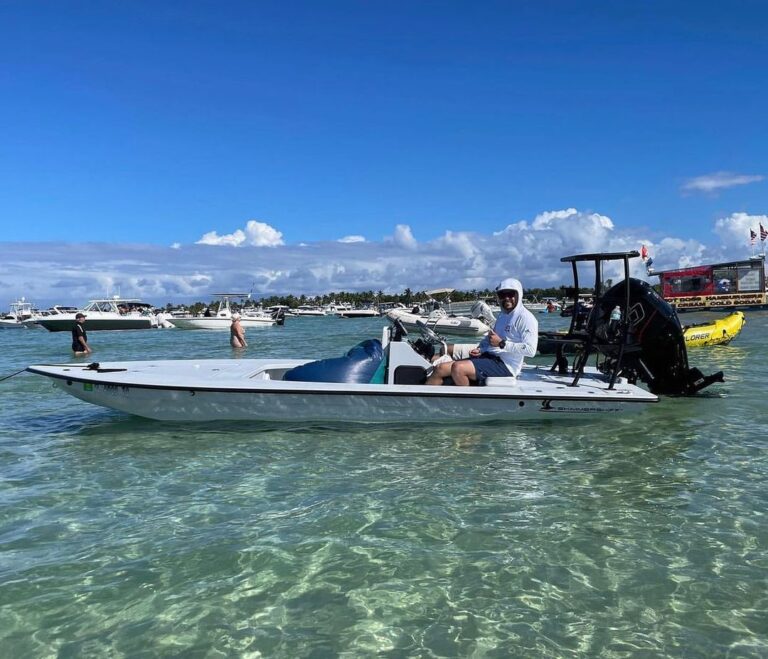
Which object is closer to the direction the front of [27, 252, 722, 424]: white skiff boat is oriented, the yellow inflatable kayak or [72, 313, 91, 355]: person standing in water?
the person standing in water

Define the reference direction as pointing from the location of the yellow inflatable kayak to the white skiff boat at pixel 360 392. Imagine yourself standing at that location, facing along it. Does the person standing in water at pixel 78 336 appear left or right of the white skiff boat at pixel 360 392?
right

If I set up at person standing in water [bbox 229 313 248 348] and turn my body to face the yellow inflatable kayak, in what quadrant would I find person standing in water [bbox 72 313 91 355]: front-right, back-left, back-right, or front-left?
back-right

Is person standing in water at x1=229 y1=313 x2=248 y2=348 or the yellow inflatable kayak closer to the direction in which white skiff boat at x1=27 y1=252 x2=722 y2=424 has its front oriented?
the person standing in water

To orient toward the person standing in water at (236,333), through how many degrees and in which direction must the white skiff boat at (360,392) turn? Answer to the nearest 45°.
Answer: approximately 90° to its right

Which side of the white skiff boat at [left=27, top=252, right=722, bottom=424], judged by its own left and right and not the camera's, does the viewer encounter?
left

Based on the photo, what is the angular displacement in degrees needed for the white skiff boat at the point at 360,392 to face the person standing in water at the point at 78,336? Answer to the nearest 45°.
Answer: approximately 45° to its right

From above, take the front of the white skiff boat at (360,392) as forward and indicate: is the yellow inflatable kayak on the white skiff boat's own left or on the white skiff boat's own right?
on the white skiff boat's own right
